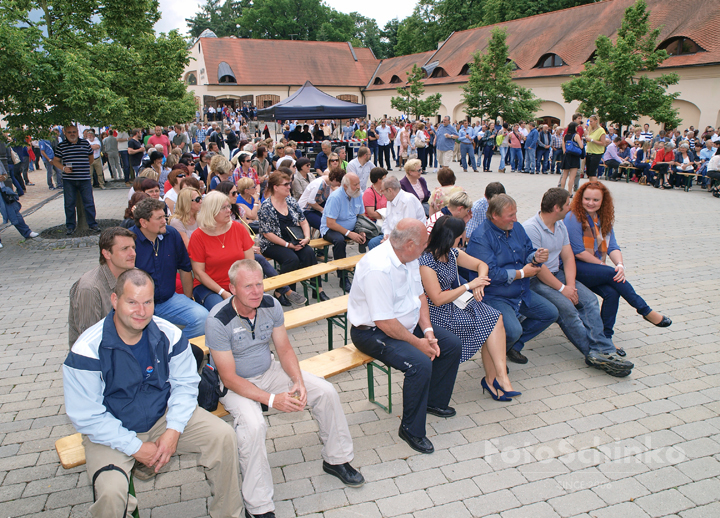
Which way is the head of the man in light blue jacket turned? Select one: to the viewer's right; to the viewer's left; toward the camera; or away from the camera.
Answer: toward the camera

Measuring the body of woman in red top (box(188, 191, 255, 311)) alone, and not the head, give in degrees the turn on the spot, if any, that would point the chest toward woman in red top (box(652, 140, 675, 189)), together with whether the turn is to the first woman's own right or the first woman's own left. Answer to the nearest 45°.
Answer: approximately 90° to the first woman's own left

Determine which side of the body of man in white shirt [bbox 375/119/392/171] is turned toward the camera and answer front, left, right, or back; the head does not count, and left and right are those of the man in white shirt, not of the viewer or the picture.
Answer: front

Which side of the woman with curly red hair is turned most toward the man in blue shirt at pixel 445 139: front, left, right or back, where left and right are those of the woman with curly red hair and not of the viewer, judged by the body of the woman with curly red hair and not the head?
back

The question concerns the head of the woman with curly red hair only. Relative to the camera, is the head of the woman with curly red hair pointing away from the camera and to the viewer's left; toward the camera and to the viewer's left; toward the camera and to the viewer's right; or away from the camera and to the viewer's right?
toward the camera and to the viewer's left

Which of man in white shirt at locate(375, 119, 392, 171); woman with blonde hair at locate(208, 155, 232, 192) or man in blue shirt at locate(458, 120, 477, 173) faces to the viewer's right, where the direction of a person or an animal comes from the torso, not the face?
the woman with blonde hair

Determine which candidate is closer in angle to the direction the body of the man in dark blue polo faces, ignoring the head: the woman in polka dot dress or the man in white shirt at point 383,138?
the woman in polka dot dress

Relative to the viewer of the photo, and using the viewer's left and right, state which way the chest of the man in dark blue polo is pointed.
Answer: facing the viewer and to the right of the viewer

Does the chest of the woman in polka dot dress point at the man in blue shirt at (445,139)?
no

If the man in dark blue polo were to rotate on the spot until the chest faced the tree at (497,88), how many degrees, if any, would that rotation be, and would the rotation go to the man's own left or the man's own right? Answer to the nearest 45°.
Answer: approximately 90° to the man's own left

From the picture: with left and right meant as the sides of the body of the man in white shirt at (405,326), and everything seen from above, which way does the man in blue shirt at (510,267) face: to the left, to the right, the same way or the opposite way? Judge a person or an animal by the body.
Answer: the same way

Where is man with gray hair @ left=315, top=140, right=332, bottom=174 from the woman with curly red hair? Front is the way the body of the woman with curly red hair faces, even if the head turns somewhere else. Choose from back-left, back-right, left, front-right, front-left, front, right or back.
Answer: back

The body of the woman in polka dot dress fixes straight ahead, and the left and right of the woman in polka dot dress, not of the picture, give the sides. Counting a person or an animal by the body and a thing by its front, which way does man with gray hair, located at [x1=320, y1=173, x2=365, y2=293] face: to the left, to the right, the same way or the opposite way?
the same way

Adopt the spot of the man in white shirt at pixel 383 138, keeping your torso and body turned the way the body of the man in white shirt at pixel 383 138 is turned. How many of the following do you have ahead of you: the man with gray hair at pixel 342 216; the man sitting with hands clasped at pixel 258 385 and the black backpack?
3

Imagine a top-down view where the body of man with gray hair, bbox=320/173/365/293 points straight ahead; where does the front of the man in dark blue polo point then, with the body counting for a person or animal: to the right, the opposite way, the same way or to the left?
the same way

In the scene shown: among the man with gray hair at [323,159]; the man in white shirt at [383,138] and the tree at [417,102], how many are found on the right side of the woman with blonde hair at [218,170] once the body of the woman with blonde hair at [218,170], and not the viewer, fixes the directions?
0

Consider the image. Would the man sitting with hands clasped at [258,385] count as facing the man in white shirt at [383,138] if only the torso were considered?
no

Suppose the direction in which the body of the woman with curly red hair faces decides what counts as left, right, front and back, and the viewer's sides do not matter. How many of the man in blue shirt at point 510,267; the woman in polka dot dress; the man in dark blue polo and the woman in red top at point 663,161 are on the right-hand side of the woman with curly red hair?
3

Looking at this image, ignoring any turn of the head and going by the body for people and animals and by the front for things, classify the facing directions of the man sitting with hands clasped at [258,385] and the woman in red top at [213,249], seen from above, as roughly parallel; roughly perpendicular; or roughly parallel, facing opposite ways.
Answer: roughly parallel

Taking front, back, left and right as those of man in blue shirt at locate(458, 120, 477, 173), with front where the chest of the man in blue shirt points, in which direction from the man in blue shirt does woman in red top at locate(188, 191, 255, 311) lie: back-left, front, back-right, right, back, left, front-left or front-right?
front
